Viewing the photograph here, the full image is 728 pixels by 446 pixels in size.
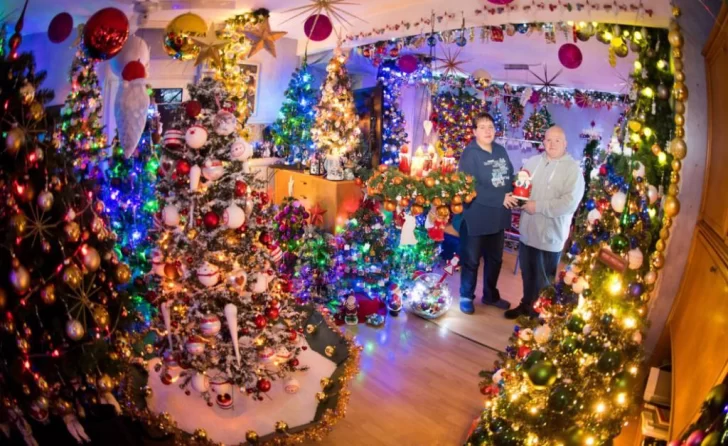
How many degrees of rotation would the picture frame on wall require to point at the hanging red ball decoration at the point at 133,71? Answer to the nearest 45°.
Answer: approximately 45° to its right

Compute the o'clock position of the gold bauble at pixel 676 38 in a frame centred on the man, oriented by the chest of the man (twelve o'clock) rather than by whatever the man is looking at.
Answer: The gold bauble is roughly at 10 o'clock from the man.

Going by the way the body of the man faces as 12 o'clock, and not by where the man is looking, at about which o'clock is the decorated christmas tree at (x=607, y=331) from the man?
The decorated christmas tree is roughly at 10 o'clock from the man.

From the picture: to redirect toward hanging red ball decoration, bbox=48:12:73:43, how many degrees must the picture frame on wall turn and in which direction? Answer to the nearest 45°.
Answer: approximately 45° to its right

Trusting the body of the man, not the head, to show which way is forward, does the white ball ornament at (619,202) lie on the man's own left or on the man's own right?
on the man's own left

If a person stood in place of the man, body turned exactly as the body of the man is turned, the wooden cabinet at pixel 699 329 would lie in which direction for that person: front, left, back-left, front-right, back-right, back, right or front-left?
front-left

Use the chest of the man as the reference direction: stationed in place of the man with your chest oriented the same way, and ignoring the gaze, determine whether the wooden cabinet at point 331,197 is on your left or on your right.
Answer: on your right

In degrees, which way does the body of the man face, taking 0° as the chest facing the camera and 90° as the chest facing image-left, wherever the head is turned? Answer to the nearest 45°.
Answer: approximately 45°

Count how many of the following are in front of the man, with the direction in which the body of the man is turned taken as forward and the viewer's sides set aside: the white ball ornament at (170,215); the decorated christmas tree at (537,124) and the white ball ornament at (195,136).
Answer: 2
